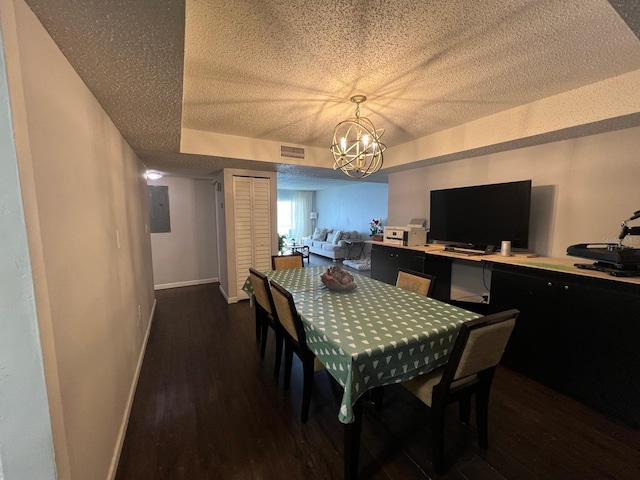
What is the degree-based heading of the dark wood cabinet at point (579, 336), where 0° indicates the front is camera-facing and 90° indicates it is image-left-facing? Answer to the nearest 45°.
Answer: approximately 45°

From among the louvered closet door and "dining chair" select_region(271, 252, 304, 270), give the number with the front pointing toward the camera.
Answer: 2

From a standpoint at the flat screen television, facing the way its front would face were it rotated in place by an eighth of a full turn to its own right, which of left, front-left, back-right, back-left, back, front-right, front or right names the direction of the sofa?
front-right

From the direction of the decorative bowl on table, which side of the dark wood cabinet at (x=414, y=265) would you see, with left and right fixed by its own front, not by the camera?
front

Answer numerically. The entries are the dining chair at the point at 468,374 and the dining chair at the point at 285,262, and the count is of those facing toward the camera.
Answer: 1

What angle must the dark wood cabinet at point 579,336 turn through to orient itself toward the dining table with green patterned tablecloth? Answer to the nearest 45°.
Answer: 0° — it already faces it

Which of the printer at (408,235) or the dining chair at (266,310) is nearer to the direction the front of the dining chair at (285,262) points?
the dining chair

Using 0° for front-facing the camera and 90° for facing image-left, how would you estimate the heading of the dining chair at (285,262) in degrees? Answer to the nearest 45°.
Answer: approximately 0°

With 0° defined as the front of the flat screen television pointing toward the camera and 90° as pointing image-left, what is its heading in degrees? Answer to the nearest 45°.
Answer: approximately 45°

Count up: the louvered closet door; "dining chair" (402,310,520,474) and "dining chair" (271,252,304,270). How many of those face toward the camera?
2

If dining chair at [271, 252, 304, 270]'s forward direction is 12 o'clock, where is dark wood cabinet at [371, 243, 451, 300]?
The dark wood cabinet is roughly at 9 o'clock from the dining chair.

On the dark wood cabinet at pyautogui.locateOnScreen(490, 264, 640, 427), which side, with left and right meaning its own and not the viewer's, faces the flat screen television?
right

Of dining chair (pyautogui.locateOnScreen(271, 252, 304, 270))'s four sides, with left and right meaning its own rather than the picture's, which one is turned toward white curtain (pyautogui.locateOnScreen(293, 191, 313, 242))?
back

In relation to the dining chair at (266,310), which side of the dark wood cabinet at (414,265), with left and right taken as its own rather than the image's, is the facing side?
front

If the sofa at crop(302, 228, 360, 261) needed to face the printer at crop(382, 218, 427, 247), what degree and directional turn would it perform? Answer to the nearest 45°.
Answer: approximately 45° to its left

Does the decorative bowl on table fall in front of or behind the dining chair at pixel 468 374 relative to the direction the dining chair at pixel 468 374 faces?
in front
